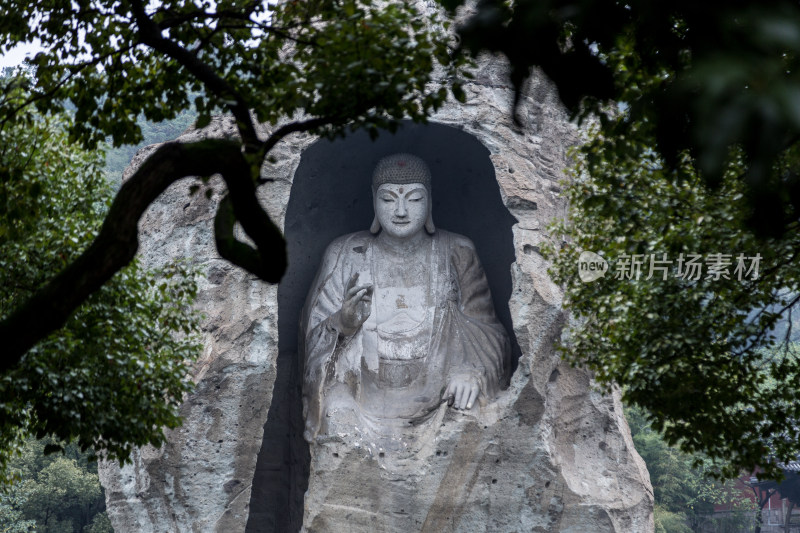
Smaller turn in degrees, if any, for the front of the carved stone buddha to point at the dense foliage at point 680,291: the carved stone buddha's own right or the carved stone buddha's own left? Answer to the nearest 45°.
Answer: approximately 45° to the carved stone buddha's own left

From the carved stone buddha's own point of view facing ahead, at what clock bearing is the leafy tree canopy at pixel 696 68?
The leafy tree canopy is roughly at 12 o'clock from the carved stone buddha.

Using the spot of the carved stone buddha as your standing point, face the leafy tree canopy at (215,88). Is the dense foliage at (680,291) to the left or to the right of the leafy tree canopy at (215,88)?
left

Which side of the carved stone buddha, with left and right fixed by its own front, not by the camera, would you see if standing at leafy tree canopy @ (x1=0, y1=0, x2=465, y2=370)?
front

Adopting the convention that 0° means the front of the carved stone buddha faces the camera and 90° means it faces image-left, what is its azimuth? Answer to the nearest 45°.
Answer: approximately 0°

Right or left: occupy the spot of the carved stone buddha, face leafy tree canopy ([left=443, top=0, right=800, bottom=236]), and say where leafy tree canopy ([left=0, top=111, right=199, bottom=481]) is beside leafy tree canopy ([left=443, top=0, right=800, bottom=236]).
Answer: right

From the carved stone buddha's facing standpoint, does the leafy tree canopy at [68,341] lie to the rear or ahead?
ahead
